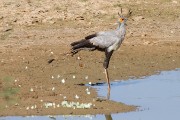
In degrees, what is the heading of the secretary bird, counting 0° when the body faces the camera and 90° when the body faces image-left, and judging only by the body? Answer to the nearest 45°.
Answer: approximately 270°
